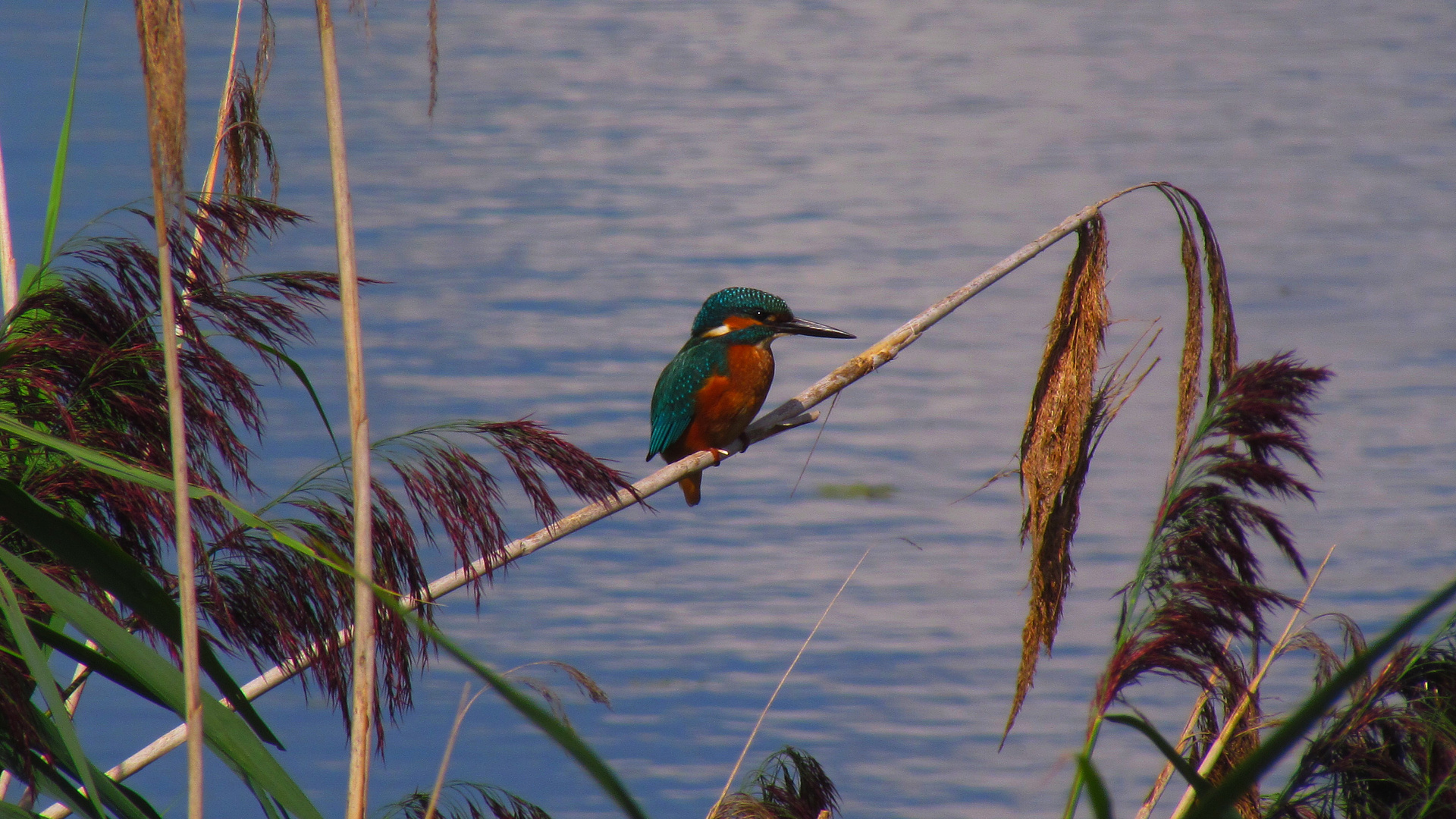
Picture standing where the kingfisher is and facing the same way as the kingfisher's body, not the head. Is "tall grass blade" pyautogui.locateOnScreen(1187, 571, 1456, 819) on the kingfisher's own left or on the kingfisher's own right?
on the kingfisher's own right

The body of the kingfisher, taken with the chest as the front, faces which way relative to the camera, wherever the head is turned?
to the viewer's right

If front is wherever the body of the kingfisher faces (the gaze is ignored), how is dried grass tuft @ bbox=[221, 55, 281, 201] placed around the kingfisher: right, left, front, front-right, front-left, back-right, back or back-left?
back-right
